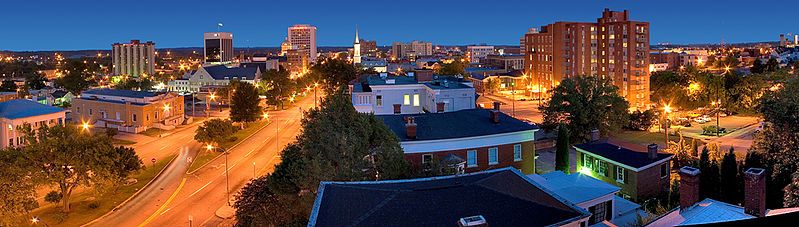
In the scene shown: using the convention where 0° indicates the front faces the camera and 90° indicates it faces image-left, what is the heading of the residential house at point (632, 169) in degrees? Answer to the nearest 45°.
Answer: approximately 45°

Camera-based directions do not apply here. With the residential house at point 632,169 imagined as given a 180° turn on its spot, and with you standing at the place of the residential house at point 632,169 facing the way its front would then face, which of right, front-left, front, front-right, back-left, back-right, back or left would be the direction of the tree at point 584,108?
front-left

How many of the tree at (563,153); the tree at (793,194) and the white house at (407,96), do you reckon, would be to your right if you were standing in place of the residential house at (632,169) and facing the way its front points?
2

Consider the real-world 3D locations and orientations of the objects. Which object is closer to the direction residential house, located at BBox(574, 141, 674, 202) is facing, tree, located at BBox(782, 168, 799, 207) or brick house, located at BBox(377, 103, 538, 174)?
the brick house

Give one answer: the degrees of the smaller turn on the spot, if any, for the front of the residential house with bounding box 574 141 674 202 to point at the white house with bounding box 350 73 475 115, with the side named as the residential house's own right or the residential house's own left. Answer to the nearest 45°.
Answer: approximately 90° to the residential house's own right

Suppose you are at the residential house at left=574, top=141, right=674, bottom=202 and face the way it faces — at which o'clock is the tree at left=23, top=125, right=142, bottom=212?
The tree is roughly at 1 o'clock from the residential house.

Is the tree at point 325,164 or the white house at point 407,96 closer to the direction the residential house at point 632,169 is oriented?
the tree

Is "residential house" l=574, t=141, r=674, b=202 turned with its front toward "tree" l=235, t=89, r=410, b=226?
yes
